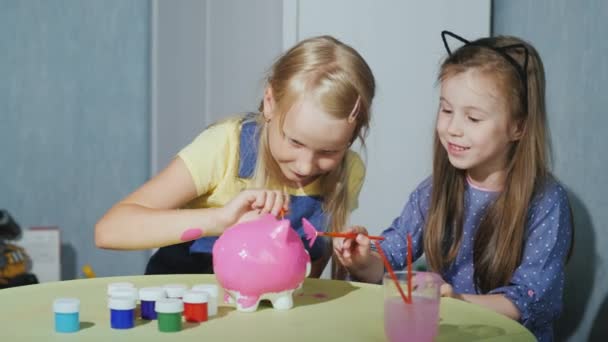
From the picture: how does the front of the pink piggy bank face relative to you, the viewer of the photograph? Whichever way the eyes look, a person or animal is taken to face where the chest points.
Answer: facing away from the viewer and to the right of the viewer
